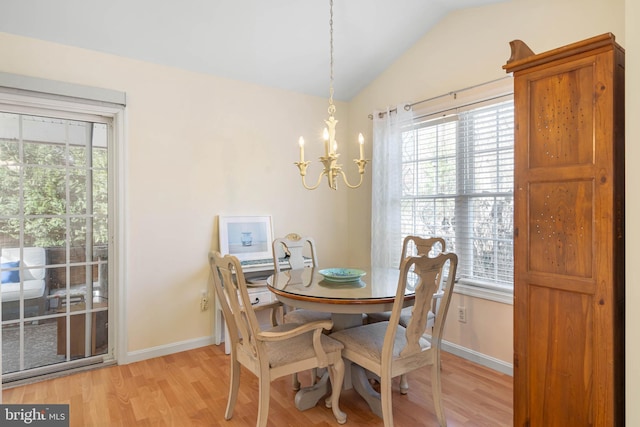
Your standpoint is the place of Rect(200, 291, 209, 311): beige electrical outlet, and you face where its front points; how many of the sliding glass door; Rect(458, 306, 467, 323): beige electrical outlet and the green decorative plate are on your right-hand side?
1

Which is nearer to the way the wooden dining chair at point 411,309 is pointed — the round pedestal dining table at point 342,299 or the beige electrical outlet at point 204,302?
the round pedestal dining table

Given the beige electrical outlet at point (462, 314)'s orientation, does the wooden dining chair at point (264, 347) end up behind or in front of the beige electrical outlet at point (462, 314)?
in front

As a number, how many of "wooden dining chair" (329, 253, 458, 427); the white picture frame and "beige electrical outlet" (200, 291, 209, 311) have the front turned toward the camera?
2

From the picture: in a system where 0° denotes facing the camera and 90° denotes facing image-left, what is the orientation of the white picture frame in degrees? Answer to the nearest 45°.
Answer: approximately 0°

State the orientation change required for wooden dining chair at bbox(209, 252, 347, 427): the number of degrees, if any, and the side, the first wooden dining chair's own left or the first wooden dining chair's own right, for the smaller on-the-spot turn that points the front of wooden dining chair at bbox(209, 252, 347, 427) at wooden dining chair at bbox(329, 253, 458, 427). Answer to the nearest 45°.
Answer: approximately 45° to the first wooden dining chair's own right

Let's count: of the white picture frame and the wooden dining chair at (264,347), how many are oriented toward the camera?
1

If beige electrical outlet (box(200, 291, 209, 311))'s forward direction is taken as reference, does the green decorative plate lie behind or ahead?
ahead

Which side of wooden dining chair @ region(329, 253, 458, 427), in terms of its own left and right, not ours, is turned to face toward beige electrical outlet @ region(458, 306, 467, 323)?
right

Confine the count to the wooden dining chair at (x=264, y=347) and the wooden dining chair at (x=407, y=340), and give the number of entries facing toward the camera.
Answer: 0
